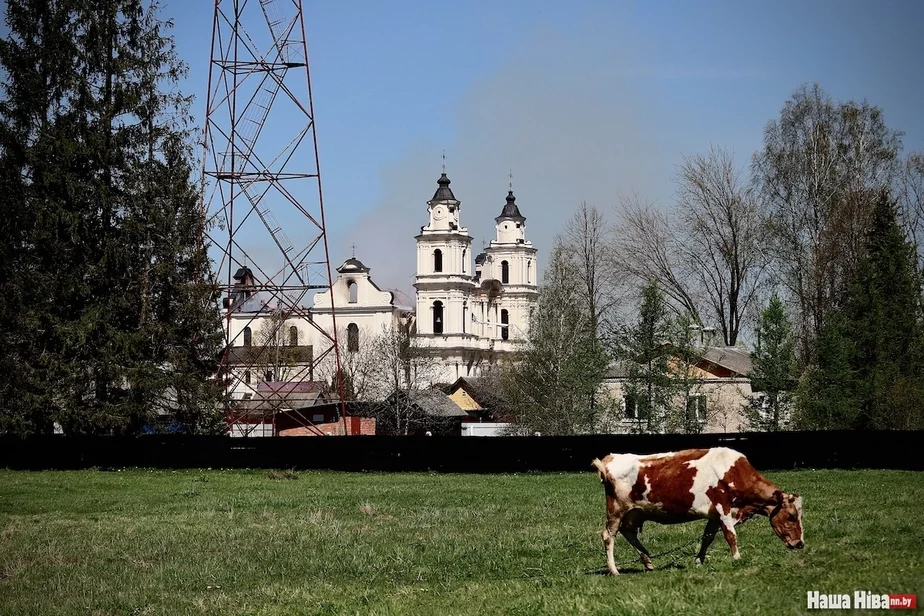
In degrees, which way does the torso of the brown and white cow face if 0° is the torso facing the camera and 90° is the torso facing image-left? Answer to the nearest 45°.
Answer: approximately 270°

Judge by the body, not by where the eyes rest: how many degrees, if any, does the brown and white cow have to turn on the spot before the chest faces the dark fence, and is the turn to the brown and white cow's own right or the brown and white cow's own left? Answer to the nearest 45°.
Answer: approximately 90° to the brown and white cow's own left
